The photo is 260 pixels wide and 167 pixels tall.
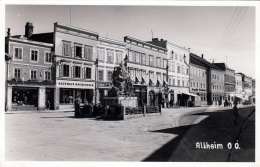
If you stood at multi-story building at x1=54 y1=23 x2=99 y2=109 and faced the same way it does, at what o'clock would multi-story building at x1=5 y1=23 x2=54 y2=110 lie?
multi-story building at x1=5 y1=23 x2=54 y2=110 is roughly at 3 o'clock from multi-story building at x1=54 y1=23 x2=99 y2=109.

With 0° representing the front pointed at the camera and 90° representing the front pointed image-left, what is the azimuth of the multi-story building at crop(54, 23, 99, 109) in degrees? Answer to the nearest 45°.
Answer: approximately 315°

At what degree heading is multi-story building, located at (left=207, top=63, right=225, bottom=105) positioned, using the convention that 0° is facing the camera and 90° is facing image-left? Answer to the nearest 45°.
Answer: approximately 315°

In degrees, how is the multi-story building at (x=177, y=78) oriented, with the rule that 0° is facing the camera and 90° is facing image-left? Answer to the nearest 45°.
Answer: approximately 315°

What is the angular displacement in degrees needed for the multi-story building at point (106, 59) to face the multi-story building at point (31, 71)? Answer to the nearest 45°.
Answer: approximately 90° to its right

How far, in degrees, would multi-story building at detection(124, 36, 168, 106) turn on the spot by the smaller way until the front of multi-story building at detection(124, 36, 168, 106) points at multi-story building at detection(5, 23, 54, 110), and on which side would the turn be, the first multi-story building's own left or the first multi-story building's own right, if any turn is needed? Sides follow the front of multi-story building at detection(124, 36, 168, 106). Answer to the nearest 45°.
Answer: approximately 90° to the first multi-story building's own right

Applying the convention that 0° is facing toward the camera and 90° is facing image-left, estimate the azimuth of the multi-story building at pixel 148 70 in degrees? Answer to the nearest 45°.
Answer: approximately 315°

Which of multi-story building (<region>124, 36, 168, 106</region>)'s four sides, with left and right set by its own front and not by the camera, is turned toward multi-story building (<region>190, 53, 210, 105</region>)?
left

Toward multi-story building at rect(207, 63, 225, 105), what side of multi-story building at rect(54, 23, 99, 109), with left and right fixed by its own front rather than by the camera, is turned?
left

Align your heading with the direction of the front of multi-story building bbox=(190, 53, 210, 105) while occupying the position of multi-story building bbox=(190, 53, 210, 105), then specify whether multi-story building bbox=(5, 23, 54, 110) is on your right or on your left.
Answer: on your right

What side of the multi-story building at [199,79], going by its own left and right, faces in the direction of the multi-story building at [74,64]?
right
